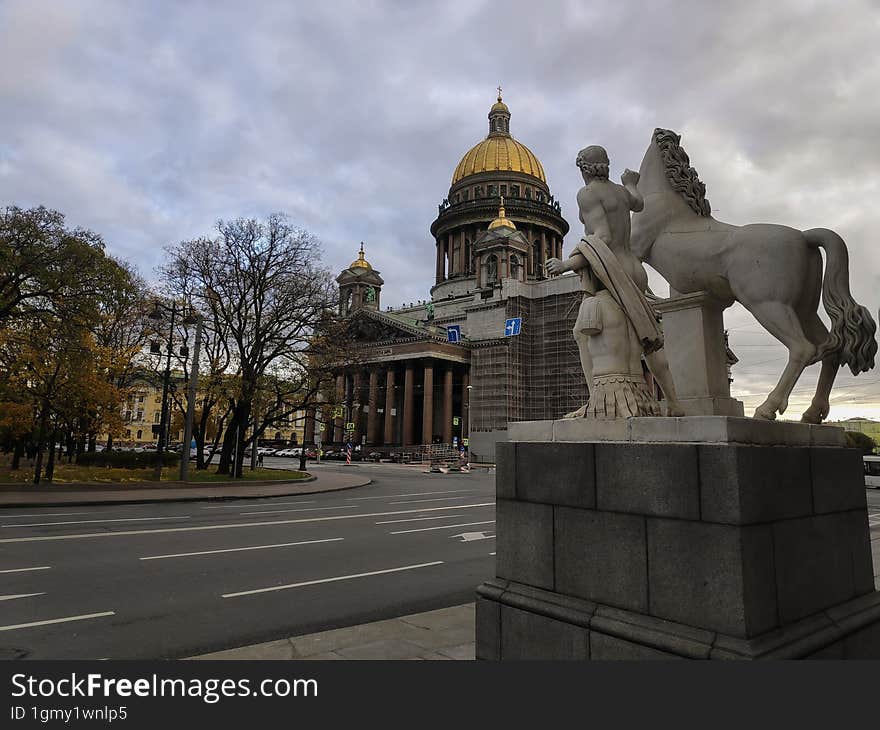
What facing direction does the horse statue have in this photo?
to the viewer's left

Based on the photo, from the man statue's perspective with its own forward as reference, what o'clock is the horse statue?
The horse statue is roughly at 4 o'clock from the man statue.

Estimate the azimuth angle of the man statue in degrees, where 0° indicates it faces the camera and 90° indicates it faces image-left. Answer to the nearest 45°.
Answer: approximately 135°

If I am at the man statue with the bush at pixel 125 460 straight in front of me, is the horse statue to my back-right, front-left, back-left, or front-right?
back-right

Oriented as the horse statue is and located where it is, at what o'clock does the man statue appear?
The man statue is roughly at 11 o'clock from the horse statue.
